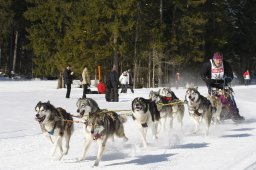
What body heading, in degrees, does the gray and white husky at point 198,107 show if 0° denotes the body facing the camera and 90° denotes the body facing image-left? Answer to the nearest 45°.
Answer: approximately 45°

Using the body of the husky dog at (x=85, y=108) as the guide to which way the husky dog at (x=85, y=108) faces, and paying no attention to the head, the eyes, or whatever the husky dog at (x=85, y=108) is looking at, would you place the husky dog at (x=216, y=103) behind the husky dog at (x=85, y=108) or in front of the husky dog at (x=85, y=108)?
behind

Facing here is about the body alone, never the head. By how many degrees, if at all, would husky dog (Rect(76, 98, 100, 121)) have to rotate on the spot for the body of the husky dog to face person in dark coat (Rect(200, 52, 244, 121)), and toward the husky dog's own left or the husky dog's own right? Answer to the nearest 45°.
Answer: approximately 180°

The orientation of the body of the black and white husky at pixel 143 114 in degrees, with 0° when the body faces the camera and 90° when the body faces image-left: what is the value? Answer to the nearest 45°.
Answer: approximately 45°

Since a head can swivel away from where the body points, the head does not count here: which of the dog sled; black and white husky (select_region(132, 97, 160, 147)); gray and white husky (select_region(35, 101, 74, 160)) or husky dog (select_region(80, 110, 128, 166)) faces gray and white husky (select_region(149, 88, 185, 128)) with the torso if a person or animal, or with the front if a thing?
the dog sled

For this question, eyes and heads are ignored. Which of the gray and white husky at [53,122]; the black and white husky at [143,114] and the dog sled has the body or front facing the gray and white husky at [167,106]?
the dog sled

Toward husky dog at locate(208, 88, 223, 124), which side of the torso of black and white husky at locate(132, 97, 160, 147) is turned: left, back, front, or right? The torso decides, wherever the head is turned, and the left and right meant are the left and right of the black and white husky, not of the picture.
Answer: back

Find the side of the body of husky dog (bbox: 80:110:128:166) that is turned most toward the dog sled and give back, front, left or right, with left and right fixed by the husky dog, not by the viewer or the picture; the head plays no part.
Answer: back
